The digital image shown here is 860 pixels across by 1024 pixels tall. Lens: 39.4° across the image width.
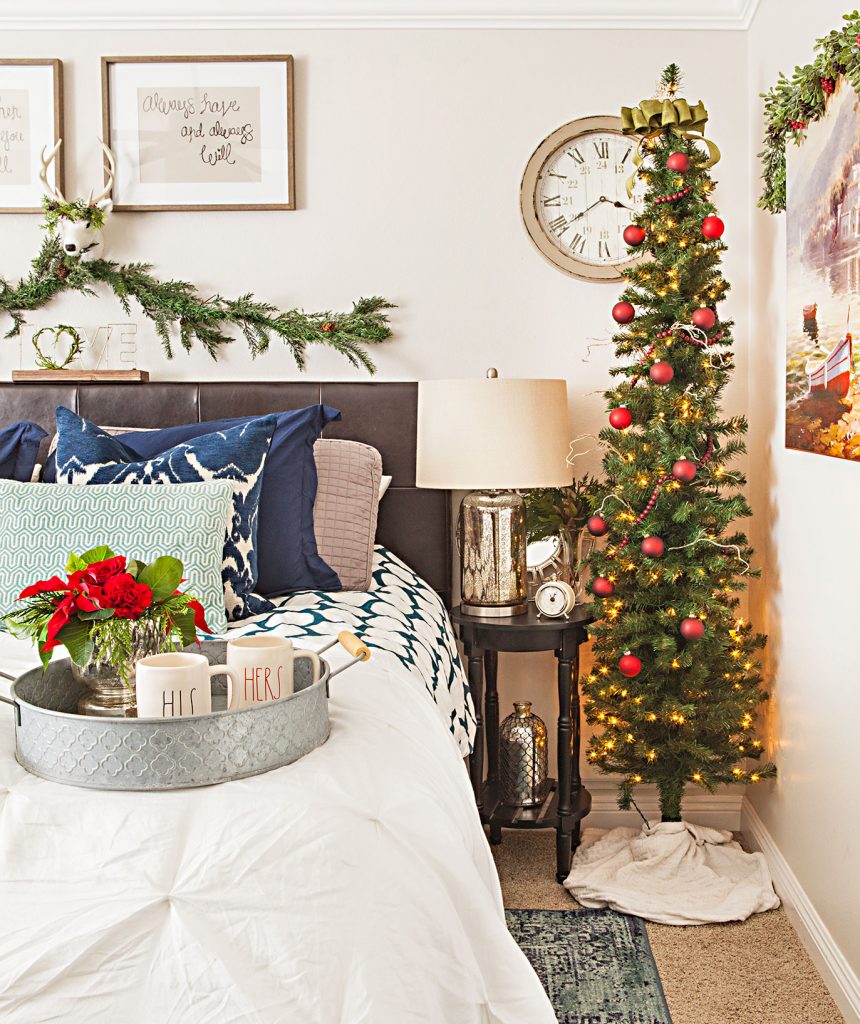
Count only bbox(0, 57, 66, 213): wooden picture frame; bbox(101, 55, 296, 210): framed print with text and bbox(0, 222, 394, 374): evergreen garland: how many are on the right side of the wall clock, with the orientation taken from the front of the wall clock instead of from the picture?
3

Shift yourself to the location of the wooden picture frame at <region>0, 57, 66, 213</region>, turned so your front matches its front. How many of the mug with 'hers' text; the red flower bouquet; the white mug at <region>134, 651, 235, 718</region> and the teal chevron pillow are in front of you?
4

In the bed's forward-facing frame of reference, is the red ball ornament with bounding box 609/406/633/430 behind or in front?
behind

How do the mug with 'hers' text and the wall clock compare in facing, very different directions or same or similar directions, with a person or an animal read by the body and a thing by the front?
same or similar directions

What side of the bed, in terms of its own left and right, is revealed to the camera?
front

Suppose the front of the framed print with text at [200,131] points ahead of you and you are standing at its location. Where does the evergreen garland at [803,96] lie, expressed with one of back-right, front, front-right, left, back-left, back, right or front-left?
front-left

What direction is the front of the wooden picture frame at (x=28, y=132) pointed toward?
toward the camera

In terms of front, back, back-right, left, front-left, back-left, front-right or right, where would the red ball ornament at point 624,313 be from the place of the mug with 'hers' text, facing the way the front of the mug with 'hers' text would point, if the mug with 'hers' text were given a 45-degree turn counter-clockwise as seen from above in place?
left

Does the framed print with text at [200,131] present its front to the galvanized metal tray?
yes

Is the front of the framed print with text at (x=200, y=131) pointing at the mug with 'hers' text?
yes

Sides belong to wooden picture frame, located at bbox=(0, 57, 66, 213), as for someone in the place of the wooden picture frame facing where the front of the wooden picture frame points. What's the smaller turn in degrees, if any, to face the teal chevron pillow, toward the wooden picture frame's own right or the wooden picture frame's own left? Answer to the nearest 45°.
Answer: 0° — it already faces it

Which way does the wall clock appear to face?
toward the camera
